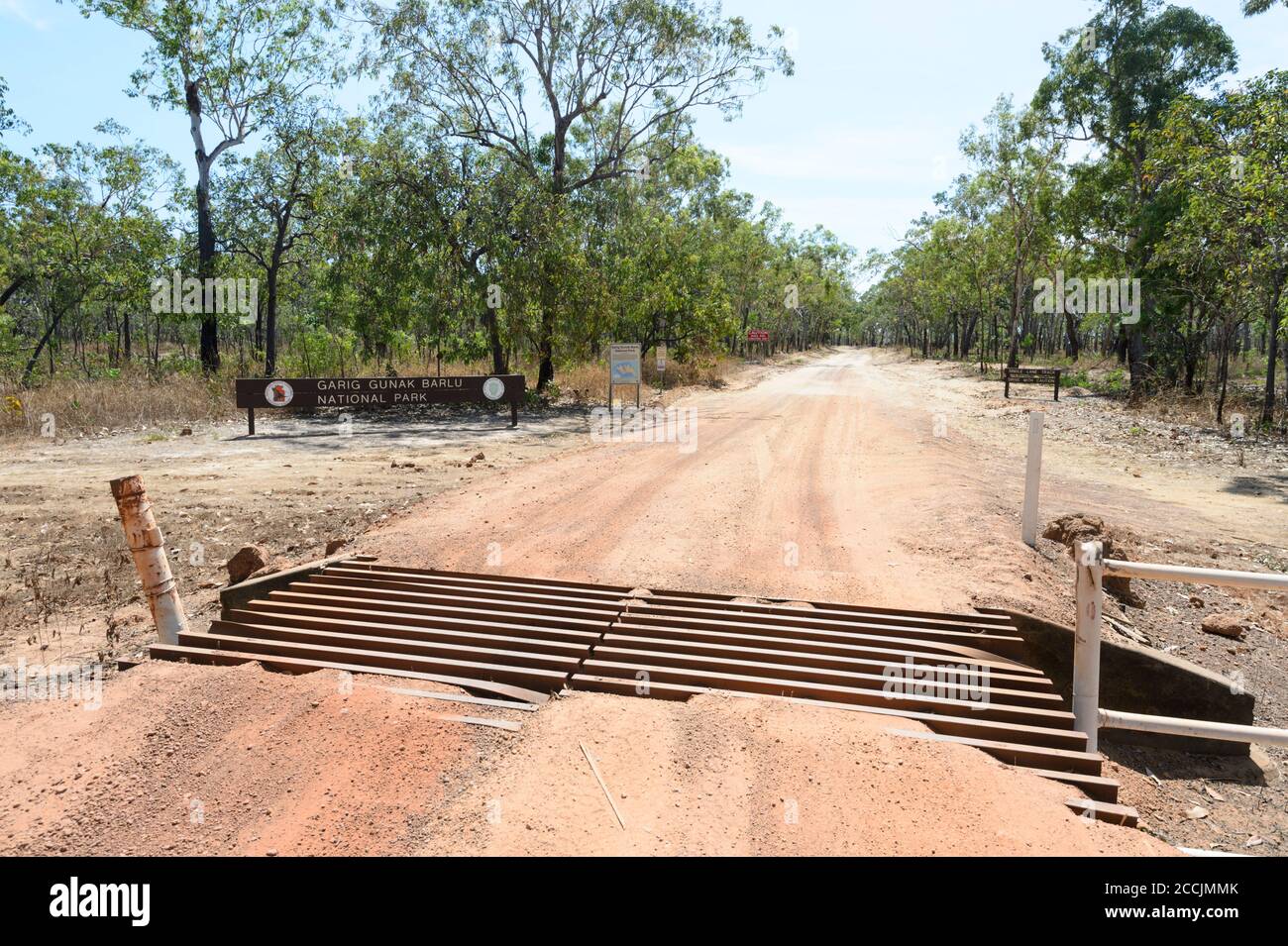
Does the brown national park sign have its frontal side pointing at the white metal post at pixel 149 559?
yes

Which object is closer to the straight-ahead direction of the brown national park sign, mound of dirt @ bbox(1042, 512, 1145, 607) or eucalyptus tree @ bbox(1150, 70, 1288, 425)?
the mound of dirt

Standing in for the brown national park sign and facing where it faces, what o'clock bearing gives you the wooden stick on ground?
The wooden stick on ground is roughly at 12 o'clock from the brown national park sign.

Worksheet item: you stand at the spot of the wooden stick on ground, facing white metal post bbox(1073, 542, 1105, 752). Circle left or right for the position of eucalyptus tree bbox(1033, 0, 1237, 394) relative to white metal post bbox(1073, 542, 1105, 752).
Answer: left

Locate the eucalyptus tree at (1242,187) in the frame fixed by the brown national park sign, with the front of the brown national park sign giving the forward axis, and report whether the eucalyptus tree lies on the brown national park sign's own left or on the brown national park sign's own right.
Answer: on the brown national park sign's own left

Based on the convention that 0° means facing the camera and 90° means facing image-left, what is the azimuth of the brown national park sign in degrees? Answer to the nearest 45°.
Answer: approximately 0°

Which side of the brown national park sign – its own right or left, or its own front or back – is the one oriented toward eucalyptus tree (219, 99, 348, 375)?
back

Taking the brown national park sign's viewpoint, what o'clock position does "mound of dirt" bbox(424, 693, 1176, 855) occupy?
The mound of dirt is roughly at 12 o'clock from the brown national park sign.

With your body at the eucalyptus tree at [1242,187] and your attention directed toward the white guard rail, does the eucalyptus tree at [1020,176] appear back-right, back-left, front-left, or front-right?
back-right

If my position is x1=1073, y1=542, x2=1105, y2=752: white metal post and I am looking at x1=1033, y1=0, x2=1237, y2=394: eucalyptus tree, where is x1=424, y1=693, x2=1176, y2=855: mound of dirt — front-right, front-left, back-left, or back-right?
back-left
